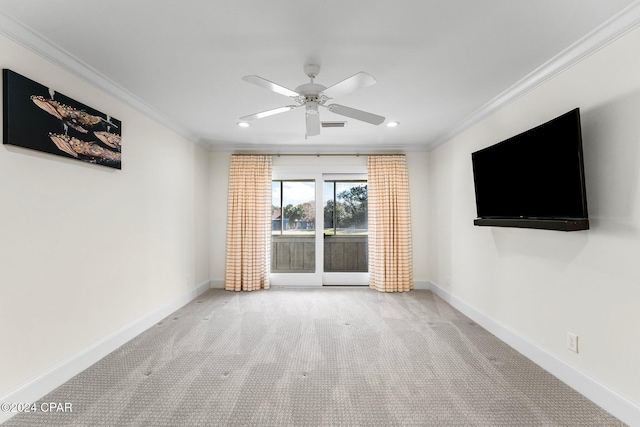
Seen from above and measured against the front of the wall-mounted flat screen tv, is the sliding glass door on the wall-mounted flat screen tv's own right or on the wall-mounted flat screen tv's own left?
on the wall-mounted flat screen tv's own right

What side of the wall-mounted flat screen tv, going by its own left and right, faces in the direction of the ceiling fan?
front

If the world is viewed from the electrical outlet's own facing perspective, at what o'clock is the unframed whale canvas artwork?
The unframed whale canvas artwork is roughly at 12 o'clock from the electrical outlet.

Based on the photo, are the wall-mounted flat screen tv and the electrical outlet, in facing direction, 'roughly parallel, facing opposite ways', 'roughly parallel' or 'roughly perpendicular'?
roughly parallel

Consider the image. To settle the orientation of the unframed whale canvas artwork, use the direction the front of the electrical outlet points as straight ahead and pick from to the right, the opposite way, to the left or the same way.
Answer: the opposite way

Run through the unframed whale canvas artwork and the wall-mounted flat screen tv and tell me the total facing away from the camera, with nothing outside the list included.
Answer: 0

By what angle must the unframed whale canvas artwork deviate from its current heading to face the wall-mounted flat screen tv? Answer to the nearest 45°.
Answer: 0° — it already faces it

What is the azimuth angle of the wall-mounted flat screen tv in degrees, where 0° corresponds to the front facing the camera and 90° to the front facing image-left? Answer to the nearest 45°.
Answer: approximately 45°

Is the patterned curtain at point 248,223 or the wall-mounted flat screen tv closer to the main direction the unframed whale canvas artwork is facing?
the wall-mounted flat screen tv

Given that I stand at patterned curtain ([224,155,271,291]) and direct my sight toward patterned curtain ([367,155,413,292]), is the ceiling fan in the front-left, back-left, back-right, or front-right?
front-right

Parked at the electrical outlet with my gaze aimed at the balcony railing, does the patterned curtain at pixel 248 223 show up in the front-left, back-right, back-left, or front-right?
front-left

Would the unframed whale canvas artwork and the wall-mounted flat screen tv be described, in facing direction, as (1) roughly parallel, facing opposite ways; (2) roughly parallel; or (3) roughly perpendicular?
roughly parallel, facing opposite ways

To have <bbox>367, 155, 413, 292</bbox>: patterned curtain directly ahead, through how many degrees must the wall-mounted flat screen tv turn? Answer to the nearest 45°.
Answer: approximately 90° to its right

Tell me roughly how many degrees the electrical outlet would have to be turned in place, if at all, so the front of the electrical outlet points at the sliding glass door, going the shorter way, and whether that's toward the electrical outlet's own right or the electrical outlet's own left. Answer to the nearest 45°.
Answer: approximately 45° to the electrical outlet's own right

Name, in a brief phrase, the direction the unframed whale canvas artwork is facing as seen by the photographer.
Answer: facing the viewer and to the right of the viewer

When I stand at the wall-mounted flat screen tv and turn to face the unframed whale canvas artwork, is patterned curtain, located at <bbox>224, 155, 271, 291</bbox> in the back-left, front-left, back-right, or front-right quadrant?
front-right

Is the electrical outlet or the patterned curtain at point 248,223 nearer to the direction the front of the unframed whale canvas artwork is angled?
the electrical outlet
